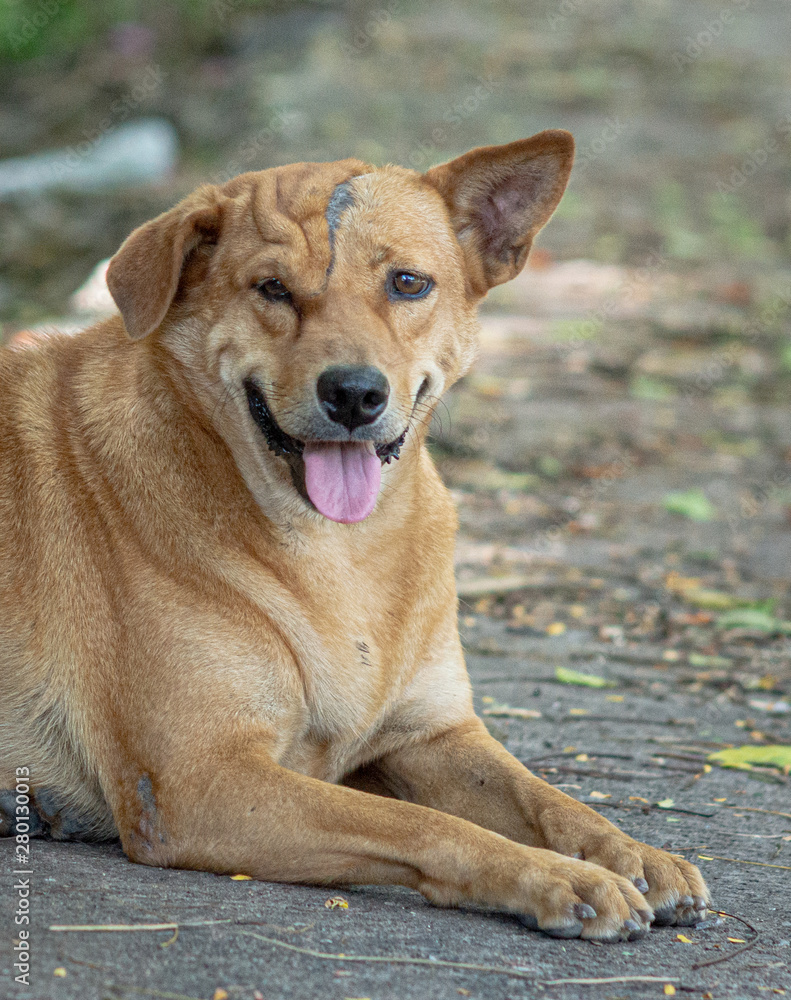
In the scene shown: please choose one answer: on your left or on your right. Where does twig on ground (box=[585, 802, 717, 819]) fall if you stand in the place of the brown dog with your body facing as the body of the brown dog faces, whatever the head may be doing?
on your left

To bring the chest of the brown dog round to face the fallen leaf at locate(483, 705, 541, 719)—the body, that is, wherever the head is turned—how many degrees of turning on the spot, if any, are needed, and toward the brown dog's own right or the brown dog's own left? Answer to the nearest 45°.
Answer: approximately 90° to the brown dog's own left

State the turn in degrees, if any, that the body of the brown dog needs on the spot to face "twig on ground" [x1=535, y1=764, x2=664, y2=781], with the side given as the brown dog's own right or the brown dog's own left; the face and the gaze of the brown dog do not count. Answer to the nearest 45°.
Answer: approximately 90° to the brown dog's own left

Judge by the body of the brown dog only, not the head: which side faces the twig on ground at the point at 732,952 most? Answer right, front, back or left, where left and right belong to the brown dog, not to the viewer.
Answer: front

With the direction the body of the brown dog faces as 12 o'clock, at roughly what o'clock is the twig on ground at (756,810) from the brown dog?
The twig on ground is roughly at 10 o'clock from the brown dog.

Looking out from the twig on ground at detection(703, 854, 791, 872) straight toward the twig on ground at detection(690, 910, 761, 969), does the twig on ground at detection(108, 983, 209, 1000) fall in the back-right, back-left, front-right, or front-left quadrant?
front-right

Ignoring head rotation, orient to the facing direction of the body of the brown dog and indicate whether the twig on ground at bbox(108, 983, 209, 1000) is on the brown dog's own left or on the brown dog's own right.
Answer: on the brown dog's own right

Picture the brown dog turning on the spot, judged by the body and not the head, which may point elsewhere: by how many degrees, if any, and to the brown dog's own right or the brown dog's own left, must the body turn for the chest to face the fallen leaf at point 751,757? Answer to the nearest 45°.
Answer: approximately 90° to the brown dog's own left

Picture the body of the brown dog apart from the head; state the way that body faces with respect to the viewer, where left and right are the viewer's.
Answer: facing the viewer and to the right of the viewer

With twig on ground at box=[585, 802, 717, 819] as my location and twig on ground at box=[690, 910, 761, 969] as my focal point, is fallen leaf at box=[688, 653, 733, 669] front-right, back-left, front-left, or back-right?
back-left

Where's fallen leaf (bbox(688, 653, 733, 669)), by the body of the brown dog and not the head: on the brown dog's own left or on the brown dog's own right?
on the brown dog's own left

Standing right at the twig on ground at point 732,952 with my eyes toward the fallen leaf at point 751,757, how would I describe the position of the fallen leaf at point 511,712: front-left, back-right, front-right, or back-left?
front-left

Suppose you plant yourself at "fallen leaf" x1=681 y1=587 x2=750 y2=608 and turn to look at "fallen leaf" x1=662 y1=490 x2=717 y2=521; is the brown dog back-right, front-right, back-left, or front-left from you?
back-left
